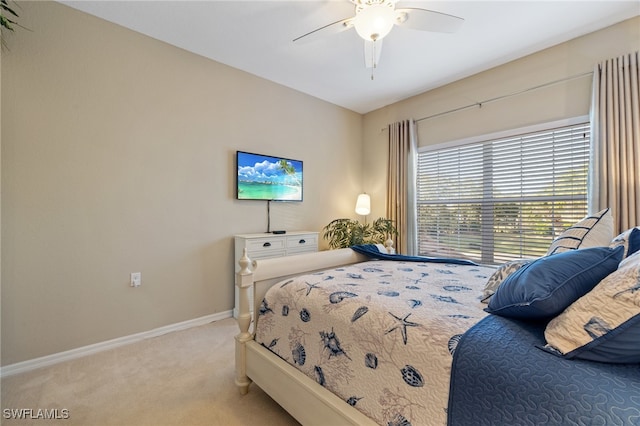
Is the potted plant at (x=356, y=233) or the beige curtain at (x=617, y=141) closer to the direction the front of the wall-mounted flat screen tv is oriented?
the beige curtain

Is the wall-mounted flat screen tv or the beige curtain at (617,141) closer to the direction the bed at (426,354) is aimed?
the wall-mounted flat screen tv

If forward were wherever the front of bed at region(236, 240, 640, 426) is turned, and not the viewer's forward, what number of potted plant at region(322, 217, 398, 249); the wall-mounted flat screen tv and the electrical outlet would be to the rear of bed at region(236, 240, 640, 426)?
0

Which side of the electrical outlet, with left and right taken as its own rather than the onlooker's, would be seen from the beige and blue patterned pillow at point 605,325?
front

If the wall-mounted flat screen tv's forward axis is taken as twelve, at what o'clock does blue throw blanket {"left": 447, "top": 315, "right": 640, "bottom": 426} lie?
The blue throw blanket is roughly at 1 o'clock from the wall-mounted flat screen tv.

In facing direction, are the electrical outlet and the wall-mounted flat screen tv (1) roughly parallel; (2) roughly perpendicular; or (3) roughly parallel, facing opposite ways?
roughly parallel

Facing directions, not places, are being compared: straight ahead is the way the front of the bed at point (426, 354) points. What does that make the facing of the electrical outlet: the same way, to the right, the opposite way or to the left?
the opposite way

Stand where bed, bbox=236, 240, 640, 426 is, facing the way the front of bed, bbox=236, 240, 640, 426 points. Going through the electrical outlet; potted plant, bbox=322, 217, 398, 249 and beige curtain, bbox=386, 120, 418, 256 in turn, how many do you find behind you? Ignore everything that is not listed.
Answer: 0

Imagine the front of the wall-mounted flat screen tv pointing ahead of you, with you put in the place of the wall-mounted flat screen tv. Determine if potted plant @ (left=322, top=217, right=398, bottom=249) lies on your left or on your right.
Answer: on your left

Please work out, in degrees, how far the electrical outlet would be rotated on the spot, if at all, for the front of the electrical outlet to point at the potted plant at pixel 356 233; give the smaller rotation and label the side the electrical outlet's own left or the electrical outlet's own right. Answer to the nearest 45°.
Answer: approximately 90° to the electrical outlet's own left

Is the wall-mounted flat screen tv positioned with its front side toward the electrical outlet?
no

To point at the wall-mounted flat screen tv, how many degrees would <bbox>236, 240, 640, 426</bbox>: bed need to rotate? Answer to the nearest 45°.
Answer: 0° — it already faces it

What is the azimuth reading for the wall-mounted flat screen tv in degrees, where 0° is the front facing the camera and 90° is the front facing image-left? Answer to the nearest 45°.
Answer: approximately 315°

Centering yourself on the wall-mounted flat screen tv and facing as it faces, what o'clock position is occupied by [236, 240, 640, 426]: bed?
The bed is roughly at 1 o'clock from the wall-mounted flat screen tv.

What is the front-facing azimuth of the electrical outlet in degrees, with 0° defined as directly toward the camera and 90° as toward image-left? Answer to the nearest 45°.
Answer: approximately 0°

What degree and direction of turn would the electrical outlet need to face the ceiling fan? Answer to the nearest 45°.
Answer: approximately 45° to its left
